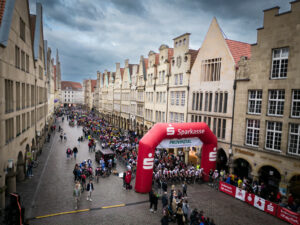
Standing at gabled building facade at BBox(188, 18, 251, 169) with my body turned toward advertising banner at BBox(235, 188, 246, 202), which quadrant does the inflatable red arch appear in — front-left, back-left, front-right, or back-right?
front-right

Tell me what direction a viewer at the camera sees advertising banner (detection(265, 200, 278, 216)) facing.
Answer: facing the viewer and to the left of the viewer

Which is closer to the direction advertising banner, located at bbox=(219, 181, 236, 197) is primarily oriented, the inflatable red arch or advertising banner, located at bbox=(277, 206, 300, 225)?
the inflatable red arch

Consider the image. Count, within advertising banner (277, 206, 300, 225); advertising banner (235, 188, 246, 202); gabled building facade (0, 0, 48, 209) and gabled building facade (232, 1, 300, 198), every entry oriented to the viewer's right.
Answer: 1

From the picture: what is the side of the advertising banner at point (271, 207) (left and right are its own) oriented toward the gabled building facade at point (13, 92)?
front

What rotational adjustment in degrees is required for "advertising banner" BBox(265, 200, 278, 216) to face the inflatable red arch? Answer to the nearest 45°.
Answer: approximately 45° to its right

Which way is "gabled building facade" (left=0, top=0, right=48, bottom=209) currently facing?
to the viewer's right

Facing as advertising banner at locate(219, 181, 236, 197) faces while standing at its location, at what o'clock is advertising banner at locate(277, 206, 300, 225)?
advertising banner at locate(277, 206, 300, 225) is roughly at 9 o'clock from advertising banner at locate(219, 181, 236, 197).

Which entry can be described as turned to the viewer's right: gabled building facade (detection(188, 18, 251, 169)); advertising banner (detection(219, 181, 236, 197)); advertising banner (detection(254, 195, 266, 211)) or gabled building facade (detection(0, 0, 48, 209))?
gabled building facade (detection(0, 0, 48, 209))

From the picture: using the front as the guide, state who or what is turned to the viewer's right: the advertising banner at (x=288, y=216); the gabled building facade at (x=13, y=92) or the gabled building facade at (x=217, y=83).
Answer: the gabled building facade at (x=13, y=92)

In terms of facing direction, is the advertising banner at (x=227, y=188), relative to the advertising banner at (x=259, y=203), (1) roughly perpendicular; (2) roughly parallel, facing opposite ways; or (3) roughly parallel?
roughly parallel

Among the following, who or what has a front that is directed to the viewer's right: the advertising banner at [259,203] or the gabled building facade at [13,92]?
the gabled building facade

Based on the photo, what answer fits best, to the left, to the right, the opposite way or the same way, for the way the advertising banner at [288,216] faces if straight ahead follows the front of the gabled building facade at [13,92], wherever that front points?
the opposite way
